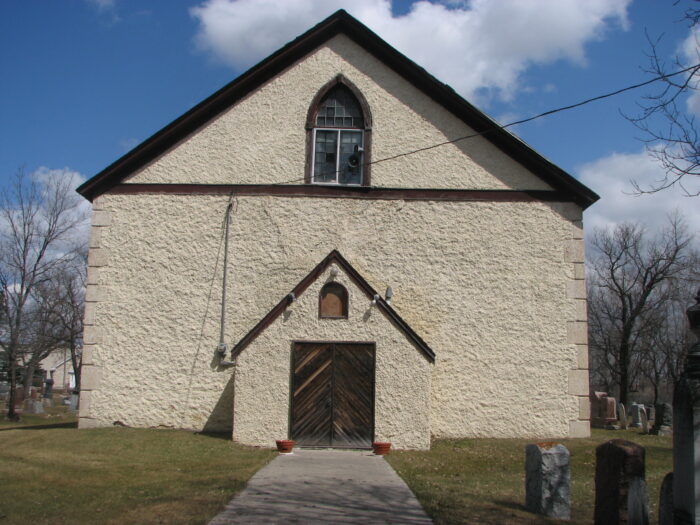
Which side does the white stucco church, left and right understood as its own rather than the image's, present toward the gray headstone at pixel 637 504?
front

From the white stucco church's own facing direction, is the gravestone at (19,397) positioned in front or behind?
behind

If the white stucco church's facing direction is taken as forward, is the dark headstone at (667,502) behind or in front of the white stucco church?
in front

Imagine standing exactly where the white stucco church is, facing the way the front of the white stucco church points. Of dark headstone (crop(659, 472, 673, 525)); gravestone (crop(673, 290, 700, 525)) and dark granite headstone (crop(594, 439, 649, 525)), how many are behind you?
0

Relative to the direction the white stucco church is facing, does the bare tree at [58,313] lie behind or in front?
behind

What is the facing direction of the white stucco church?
toward the camera

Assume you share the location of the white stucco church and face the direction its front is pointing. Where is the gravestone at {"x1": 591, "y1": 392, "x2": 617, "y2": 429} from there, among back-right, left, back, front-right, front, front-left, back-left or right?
back-left
